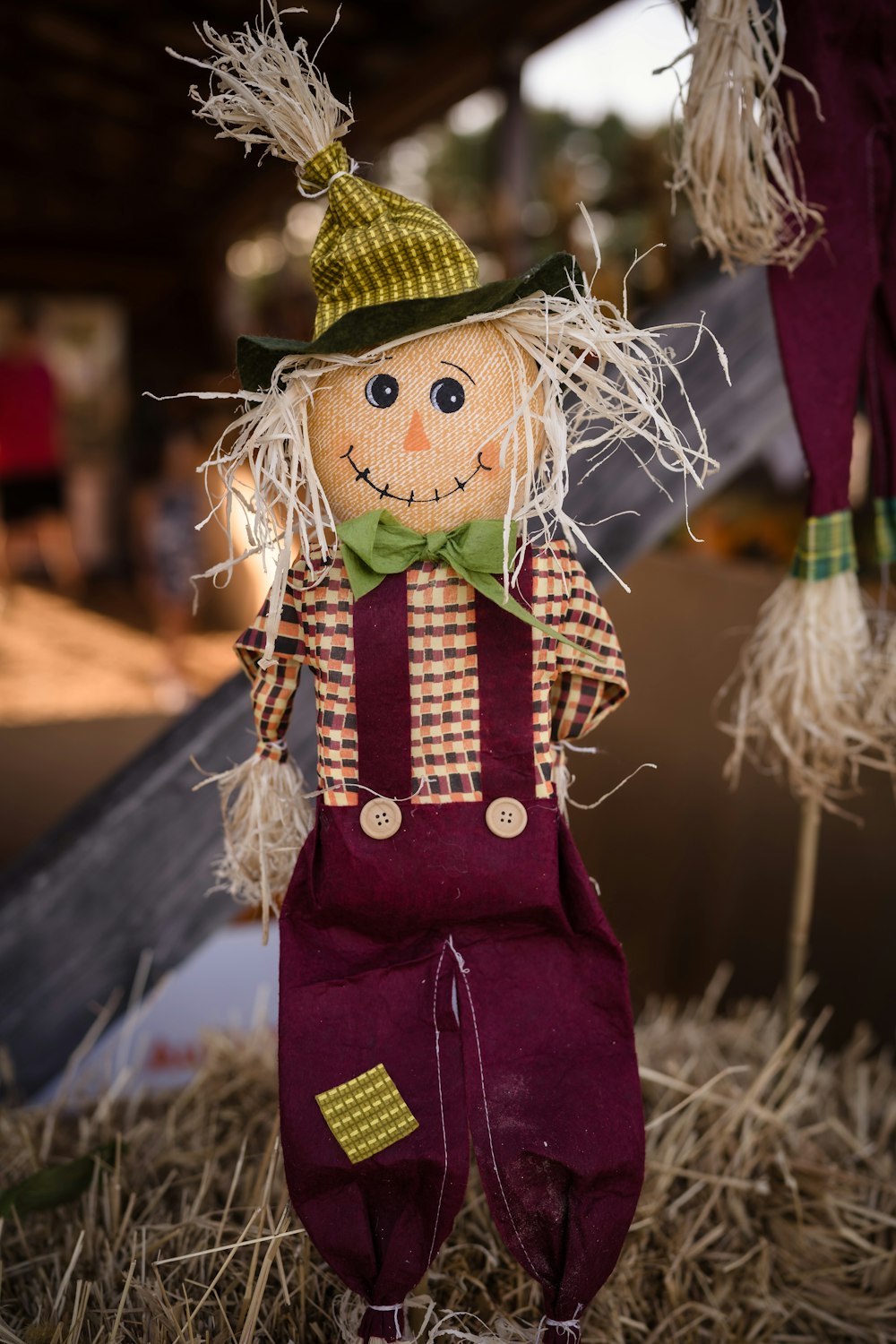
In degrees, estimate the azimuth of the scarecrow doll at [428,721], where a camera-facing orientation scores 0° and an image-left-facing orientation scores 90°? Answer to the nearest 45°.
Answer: approximately 0°

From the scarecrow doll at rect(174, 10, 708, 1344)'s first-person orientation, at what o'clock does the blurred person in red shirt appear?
The blurred person in red shirt is roughly at 5 o'clock from the scarecrow doll.

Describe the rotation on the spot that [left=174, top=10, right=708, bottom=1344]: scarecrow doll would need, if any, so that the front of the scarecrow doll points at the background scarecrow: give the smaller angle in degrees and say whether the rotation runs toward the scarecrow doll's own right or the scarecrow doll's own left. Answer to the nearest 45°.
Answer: approximately 135° to the scarecrow doll's own left

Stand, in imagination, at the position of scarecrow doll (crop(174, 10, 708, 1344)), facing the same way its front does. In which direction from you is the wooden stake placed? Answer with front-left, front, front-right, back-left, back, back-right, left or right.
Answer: back-left
